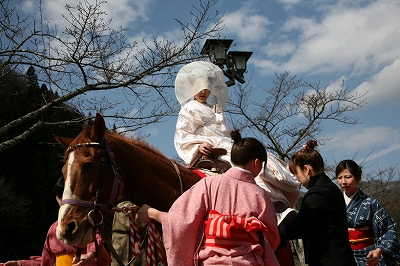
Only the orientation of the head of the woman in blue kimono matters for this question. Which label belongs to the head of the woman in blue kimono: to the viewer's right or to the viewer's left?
to the viewer's left

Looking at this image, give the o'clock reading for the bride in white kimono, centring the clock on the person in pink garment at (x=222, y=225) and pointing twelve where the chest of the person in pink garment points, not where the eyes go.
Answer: The bride in white kimono is roughly at 12 o'clock from the person in pink garment.

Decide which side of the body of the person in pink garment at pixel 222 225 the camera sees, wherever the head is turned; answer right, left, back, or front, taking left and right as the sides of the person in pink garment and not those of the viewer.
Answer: back

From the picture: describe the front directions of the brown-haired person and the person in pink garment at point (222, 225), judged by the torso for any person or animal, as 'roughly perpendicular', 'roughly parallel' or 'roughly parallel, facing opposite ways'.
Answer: roughly perpendicular

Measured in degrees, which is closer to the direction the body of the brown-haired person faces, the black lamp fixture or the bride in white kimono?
the bride in white kimono

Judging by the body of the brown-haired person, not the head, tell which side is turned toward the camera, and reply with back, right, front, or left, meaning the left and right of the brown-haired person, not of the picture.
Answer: left

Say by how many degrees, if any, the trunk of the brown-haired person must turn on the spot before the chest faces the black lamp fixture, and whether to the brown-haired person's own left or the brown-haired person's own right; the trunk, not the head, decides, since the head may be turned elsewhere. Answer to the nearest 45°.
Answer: approximately 90° to the brown-haired person's own right
